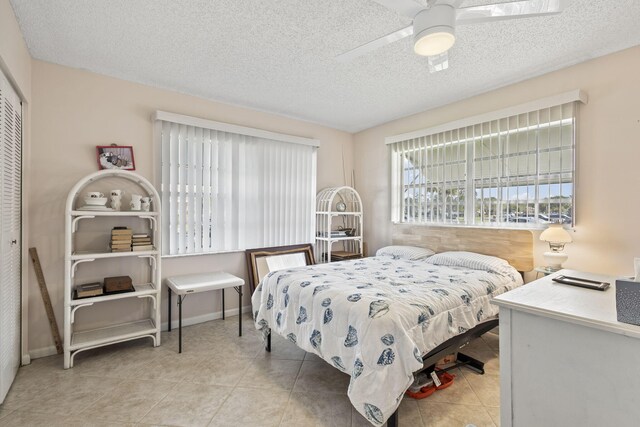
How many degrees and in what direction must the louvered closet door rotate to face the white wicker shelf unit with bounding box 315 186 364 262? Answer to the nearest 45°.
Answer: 0° — it already faces it

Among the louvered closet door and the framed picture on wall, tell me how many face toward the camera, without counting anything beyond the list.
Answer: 1

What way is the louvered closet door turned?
to the viewer's right

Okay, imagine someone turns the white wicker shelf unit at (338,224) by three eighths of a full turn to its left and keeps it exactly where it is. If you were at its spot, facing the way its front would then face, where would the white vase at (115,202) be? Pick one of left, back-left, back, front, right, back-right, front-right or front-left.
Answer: back-left

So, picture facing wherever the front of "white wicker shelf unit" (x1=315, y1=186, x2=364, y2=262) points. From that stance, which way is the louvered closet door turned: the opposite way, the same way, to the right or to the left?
to the left

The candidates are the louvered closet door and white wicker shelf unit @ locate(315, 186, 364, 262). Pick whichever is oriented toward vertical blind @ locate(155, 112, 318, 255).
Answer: the louvered closet door

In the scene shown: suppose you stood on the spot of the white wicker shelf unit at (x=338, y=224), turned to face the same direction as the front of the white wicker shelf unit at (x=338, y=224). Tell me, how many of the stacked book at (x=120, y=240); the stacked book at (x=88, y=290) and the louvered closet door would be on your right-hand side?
3

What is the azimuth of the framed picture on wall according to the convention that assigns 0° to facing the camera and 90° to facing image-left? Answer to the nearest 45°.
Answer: approximately 0°

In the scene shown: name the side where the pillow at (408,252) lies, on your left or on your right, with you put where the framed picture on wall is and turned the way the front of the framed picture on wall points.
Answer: on your left
